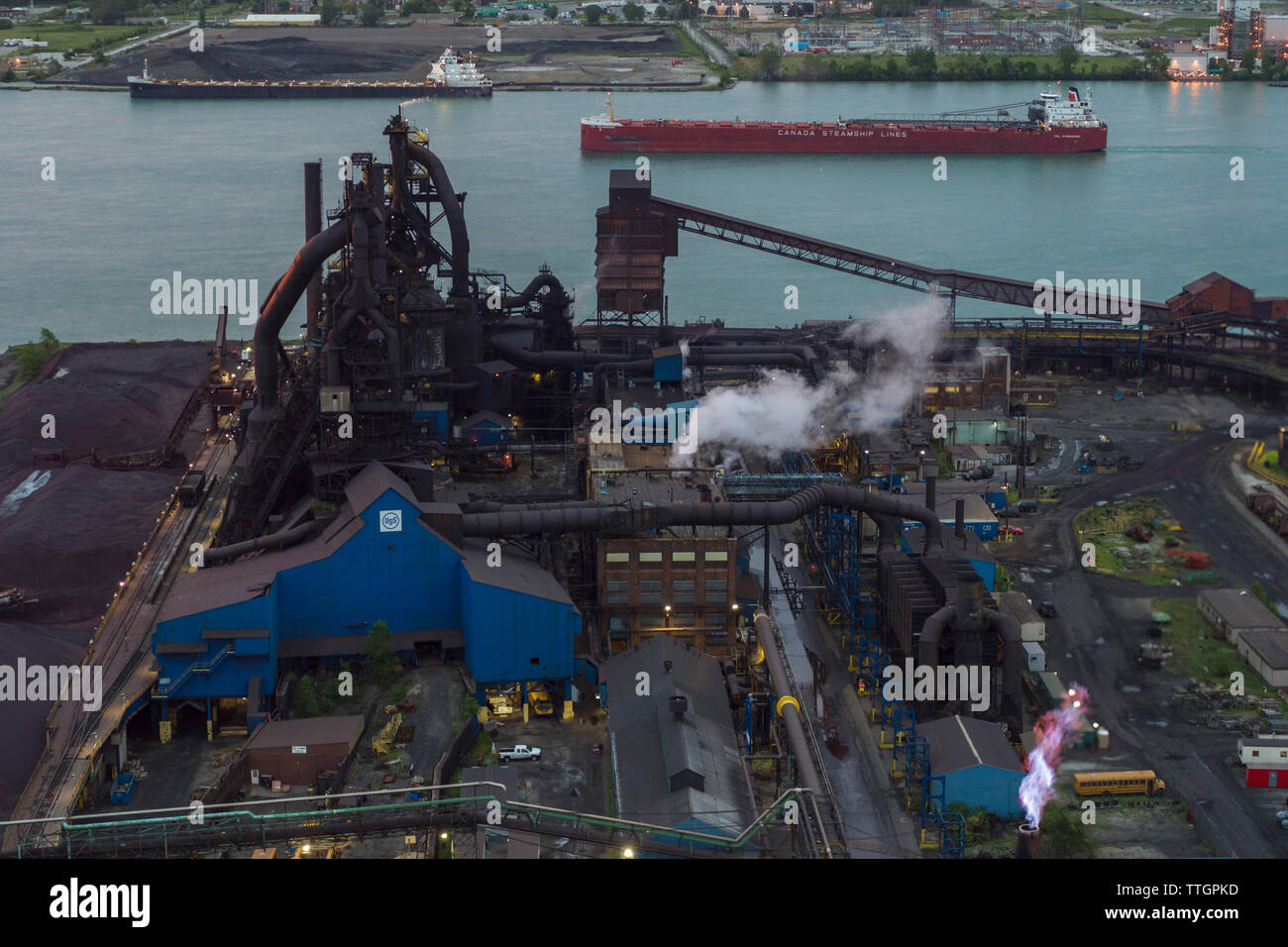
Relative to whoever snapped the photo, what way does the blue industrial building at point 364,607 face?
facing the viewer

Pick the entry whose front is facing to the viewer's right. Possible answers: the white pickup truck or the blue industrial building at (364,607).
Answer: the white pickup truck

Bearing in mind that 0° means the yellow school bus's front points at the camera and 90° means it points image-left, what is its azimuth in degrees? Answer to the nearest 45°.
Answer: approximately 270°

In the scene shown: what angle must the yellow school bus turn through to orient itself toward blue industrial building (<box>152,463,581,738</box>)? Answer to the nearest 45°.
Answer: approximately 180°

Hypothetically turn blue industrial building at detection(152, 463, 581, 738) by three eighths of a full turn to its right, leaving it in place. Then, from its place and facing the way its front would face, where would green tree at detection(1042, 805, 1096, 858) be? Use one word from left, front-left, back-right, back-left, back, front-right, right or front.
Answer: back

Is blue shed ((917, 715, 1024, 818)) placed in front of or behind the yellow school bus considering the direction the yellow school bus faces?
behind

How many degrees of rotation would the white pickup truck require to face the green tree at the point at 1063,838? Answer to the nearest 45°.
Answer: approximately 45° to its right

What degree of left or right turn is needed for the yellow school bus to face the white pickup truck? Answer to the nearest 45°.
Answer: approximately 180°

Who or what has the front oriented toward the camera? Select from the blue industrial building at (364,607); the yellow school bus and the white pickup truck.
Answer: the blue industrial building

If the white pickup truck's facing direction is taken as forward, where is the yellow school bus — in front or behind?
in front

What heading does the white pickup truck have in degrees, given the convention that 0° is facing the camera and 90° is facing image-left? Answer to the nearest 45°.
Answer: approximately 270°

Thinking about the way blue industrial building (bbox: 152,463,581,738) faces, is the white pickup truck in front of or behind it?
in front

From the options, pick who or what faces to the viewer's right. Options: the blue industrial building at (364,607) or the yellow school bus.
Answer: the yellow school bus

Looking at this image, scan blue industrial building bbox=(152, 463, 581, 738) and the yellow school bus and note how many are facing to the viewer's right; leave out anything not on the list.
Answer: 1
